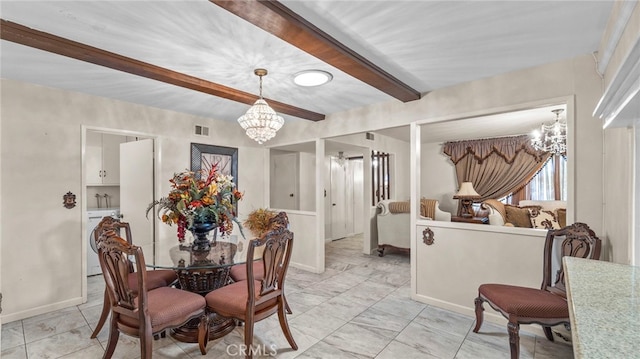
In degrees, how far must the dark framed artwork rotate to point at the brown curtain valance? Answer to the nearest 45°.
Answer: approximately 45° to its left

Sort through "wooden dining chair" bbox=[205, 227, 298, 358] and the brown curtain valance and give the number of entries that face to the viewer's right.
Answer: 0

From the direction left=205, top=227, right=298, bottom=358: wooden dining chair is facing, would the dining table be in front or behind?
in front

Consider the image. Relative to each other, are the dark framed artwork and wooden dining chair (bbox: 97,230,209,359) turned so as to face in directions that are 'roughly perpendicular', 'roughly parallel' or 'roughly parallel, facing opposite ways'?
roughly perpendicular

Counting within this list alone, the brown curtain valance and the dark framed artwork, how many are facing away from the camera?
0

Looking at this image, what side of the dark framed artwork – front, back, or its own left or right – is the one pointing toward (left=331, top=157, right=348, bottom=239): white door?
left

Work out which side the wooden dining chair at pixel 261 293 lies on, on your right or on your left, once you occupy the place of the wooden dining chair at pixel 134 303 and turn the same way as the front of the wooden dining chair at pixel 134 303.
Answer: on your right

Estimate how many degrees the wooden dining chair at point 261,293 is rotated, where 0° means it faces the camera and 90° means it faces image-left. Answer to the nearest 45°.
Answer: approximately 135°

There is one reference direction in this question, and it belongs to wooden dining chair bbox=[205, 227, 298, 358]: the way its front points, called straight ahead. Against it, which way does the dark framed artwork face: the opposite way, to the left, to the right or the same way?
the opposite way

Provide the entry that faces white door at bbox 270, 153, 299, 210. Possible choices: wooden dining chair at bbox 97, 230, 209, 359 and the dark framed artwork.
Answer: the wooden dining chair

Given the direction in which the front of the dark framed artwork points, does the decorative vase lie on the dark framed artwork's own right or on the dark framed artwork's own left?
on the dark framed artwork's own right

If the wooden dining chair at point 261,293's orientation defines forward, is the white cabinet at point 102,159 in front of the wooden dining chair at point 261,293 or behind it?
in front
